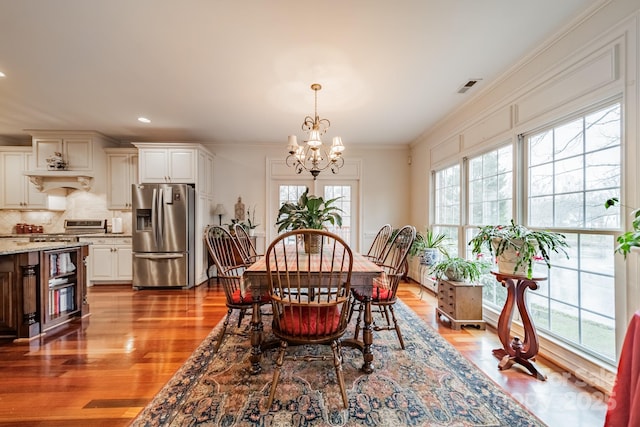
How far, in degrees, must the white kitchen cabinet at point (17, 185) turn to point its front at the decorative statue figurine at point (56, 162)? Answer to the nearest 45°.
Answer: approximately 45° to its left

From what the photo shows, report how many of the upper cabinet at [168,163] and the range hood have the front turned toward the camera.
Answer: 2

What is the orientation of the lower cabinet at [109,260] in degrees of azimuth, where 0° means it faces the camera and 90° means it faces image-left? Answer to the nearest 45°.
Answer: approximately 0°

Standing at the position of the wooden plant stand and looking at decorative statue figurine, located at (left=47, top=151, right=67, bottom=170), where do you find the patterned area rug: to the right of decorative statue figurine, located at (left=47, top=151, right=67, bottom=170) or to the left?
left

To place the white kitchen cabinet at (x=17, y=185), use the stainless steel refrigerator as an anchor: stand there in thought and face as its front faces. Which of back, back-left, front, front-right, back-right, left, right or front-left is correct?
back-right

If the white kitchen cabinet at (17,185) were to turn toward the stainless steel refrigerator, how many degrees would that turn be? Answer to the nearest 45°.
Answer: approximately 45° to its left

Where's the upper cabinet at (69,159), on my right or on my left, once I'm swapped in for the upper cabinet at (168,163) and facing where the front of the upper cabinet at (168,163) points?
on my right

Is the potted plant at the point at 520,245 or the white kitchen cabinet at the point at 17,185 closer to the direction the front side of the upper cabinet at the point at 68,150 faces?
the potted plant
